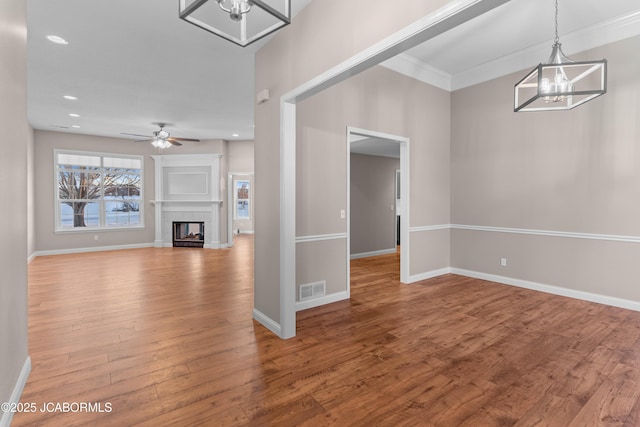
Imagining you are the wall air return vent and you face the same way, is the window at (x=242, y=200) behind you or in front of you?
behind

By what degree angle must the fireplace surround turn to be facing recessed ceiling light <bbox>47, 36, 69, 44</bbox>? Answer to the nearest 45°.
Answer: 0° — it already faces it

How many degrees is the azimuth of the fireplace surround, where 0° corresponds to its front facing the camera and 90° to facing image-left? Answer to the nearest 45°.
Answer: approximately 0°

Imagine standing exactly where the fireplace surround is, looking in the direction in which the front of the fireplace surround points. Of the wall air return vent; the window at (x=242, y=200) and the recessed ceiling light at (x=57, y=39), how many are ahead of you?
2

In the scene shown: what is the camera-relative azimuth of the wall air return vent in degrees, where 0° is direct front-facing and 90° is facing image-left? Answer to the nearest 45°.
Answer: approximately 315°

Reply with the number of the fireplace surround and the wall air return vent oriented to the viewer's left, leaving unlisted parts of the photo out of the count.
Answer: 0

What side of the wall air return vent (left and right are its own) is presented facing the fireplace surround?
back

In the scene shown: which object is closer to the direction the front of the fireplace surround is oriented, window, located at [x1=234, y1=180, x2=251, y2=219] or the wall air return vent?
the wall air return vent

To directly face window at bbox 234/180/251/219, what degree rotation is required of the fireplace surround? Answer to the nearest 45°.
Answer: approximately 135° to its left
